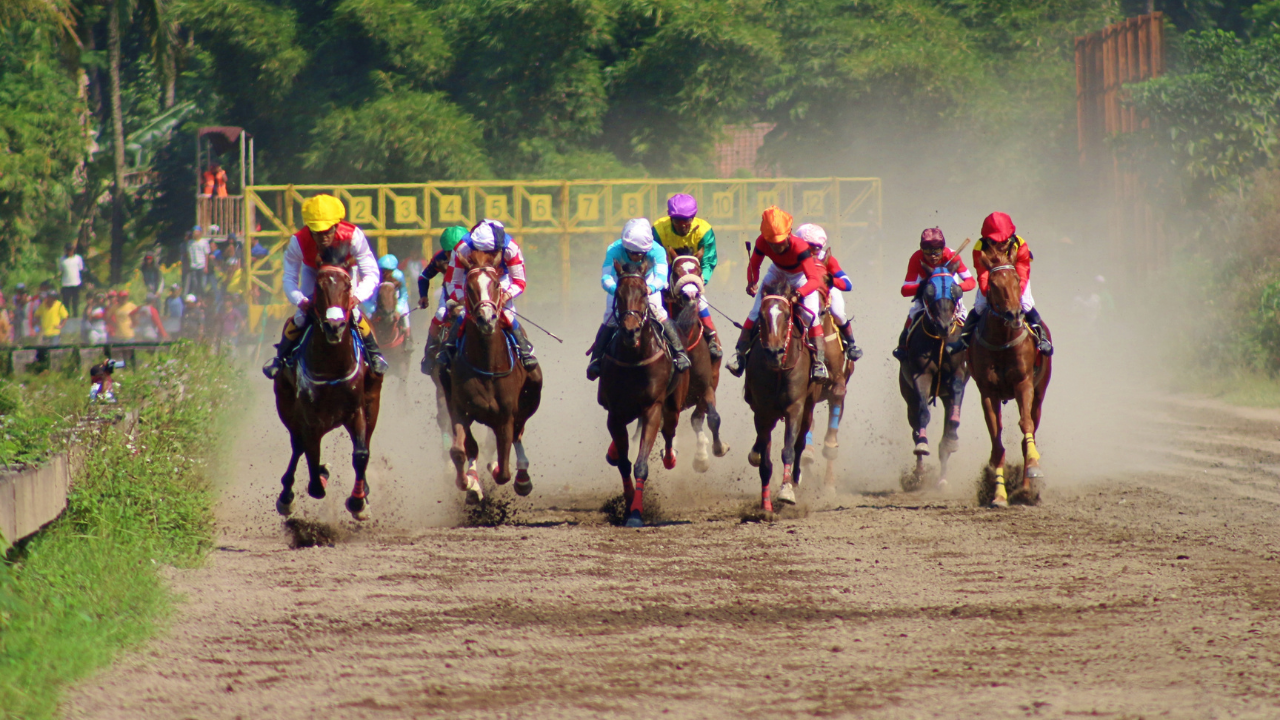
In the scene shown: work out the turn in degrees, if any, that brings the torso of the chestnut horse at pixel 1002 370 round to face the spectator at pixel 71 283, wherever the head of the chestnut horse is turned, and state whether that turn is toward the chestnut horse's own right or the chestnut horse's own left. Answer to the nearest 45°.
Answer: approximately 135° to the chestnut horse's own right

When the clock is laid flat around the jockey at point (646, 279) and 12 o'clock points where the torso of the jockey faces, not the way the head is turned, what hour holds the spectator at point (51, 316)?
The spectator is roughly at 5 o'clock from the jockey.

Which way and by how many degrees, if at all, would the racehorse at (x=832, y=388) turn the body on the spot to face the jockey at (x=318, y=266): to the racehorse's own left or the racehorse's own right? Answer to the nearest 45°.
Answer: approximately 45° to the racehorse's own right

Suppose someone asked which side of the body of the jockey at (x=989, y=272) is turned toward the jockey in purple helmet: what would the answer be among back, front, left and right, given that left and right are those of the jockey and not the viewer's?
right

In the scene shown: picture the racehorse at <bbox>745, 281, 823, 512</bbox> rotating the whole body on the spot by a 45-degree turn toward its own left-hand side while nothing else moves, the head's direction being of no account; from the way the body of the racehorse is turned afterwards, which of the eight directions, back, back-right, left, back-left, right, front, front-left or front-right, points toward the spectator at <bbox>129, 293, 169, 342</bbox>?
back

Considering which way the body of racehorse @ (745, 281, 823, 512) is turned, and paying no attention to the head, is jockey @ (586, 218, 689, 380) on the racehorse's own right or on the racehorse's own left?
on the racehorse's own right

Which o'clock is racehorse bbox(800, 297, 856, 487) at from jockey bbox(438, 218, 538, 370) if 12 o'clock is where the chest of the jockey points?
The racehorse is roughly at 8 o'clock from the jockey.

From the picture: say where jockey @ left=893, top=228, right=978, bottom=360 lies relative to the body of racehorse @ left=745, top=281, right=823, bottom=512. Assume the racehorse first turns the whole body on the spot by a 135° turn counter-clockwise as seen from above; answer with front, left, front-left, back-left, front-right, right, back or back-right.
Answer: front

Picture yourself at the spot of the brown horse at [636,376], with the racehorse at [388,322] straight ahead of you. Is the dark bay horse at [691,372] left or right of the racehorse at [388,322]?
right

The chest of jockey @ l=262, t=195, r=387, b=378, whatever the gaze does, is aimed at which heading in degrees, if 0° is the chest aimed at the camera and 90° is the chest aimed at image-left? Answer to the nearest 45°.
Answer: approximately 0°

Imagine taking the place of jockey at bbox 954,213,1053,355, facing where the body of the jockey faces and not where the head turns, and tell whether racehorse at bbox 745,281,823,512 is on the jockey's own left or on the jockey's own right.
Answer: on the jockey's own right
